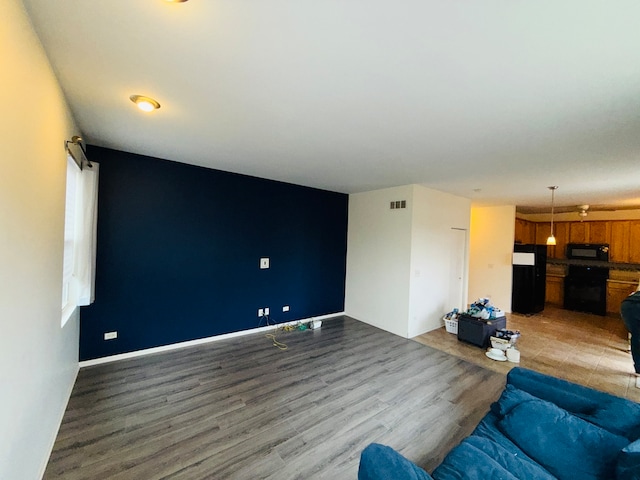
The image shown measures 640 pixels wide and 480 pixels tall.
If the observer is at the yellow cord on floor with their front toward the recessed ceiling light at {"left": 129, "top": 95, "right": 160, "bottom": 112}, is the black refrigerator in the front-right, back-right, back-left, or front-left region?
back-left

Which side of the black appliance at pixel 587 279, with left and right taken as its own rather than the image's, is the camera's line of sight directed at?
front

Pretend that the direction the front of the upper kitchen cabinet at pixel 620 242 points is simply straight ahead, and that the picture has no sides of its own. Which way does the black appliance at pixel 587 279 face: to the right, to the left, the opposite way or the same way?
the same way

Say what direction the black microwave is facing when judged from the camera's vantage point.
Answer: facing the viewer

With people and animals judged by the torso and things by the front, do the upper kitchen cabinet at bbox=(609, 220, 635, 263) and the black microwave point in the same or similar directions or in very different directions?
same or similar directions

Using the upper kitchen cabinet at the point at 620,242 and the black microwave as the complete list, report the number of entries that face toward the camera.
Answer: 2

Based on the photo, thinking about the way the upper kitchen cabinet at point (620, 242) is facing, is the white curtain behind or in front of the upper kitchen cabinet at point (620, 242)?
in front

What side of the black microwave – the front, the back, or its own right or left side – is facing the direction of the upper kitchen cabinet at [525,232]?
right

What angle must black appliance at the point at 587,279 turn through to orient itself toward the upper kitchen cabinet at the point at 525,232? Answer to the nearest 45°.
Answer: approximately 90° to its right

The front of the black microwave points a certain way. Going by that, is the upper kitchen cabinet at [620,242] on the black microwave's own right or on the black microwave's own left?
on the black microwave's own left

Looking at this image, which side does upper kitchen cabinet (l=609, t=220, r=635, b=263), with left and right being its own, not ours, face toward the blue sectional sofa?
front
